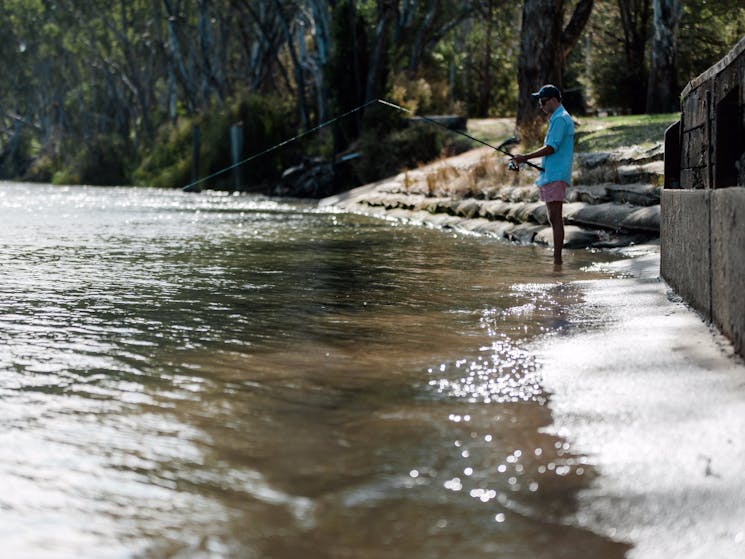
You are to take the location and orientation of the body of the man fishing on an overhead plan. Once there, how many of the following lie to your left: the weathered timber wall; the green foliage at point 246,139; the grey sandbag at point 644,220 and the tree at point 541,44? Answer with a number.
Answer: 1

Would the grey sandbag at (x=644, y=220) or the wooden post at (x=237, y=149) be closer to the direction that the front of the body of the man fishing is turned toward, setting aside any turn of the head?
the wooden post

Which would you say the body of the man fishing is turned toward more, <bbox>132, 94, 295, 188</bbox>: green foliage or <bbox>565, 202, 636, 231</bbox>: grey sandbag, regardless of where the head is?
the green foliage

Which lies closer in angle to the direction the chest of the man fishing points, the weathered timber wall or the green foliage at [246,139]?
the green foliage

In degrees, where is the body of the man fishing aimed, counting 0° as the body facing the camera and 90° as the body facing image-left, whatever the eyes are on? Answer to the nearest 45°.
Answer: approximately 90°

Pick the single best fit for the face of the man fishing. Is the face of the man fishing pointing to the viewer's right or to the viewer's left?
to the viewer's left

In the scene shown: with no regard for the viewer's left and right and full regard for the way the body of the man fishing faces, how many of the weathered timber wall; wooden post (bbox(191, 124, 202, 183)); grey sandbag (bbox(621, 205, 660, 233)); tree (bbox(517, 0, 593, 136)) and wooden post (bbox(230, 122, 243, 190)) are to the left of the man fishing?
1

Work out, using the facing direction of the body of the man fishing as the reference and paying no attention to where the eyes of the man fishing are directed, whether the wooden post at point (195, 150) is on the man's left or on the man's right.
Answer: on the man's right

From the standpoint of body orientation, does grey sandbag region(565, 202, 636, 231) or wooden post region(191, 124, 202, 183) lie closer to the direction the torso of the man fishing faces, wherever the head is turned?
the wooden post
